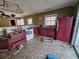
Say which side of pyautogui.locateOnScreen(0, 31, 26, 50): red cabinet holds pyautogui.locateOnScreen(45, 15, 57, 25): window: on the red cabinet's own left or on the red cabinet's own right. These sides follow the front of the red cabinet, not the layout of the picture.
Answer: on the red cabinet's own left

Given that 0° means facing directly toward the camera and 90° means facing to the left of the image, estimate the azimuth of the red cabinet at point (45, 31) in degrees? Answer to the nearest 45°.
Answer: approximately 45°

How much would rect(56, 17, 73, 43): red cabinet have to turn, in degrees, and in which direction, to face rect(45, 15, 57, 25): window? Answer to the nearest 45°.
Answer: approximately 90° to its right

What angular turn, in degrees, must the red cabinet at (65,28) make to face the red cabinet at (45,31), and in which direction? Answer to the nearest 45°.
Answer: approximately 90° to its right

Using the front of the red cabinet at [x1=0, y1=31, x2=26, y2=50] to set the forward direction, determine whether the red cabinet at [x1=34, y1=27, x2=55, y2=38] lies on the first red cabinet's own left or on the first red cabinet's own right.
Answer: on the first red cabinet's own left
